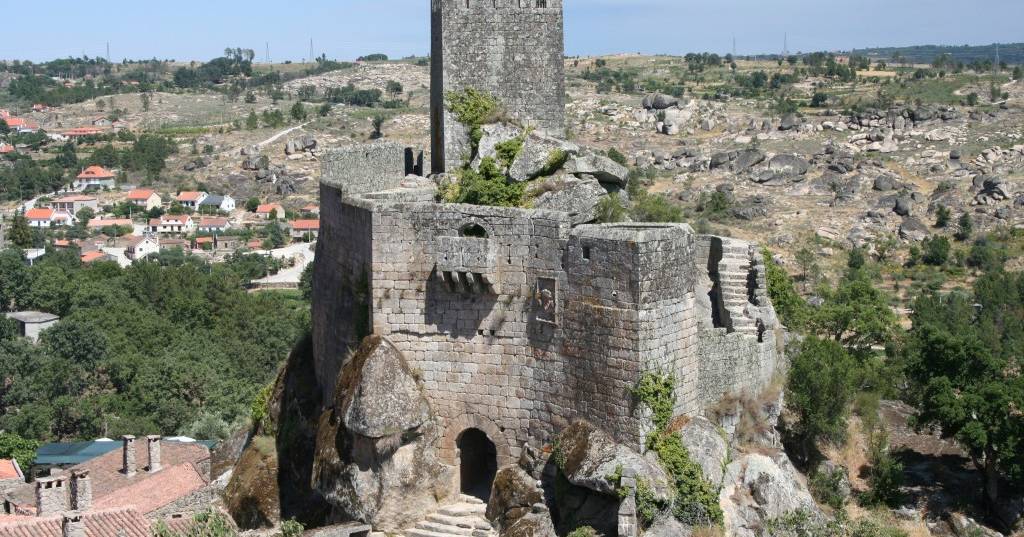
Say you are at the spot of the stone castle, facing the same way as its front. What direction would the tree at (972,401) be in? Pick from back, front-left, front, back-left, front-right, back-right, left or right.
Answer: back-left

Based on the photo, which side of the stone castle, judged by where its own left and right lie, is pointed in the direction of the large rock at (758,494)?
left

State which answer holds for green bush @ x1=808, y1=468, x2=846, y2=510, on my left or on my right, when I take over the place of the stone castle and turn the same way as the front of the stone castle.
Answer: on my left

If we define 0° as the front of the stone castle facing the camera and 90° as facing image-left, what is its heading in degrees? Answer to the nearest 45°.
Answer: approximately 0°

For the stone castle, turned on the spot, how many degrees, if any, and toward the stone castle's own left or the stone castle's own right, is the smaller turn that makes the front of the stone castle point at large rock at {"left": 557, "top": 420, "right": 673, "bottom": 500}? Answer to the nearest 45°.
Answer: approximately 45° to the stone castle's own left
